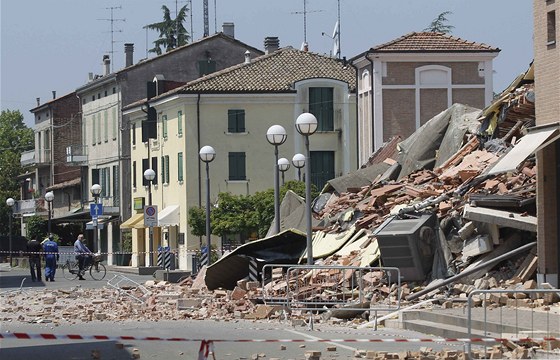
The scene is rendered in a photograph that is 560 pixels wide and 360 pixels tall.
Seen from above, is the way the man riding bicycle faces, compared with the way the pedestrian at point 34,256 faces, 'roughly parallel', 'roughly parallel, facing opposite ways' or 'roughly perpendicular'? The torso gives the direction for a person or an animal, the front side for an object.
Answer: roughly perpendicular

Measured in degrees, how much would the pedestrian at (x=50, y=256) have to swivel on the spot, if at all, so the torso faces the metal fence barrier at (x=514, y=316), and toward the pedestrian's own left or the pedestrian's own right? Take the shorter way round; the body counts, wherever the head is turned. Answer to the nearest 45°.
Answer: approximately 180°

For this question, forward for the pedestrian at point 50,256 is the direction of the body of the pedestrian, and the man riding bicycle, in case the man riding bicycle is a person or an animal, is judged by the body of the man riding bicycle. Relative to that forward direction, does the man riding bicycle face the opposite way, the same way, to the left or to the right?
to the right
